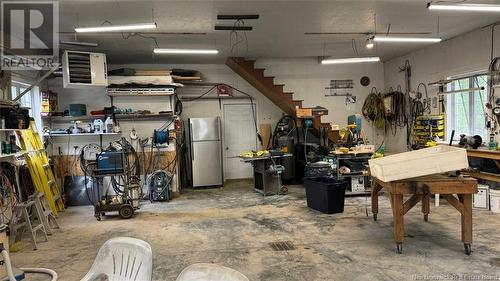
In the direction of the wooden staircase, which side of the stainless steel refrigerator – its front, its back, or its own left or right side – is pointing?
left

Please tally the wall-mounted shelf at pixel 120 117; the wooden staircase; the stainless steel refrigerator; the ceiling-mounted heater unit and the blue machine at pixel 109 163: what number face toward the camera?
4

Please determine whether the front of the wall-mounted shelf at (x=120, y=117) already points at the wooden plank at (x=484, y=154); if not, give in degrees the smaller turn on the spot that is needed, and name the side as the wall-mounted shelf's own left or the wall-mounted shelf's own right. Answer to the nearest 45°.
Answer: approximately 45° to the wall-mounted shelf's own left

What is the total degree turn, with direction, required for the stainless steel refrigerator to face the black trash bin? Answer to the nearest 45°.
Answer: approximately 45° to its left

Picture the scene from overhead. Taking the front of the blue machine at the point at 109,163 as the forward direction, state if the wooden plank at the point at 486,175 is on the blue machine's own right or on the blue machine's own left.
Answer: on the blue machine's own left

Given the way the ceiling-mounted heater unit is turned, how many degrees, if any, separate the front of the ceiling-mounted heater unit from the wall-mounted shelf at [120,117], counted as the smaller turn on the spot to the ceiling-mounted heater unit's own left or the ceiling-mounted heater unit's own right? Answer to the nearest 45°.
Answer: approximately 135° to the ceiling-mounted heater unit's own left

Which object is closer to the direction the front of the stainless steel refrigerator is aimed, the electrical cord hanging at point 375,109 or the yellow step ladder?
the yellow step ladder

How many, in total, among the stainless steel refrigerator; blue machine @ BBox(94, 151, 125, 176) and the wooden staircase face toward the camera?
2

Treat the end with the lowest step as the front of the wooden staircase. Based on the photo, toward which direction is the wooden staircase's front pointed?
to the viewer's right

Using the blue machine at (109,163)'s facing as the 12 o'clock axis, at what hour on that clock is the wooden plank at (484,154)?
The wooden plank is roughly at 10 o'clock from the blue machine.

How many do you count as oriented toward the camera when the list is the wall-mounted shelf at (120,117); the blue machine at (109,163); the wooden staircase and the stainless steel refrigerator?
3

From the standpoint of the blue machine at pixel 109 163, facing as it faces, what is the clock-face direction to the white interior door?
The white interior door is roughly at 8 o'clock from the blue machine.

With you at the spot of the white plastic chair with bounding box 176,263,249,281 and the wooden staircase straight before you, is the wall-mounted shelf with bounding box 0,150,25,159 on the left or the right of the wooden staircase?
left
